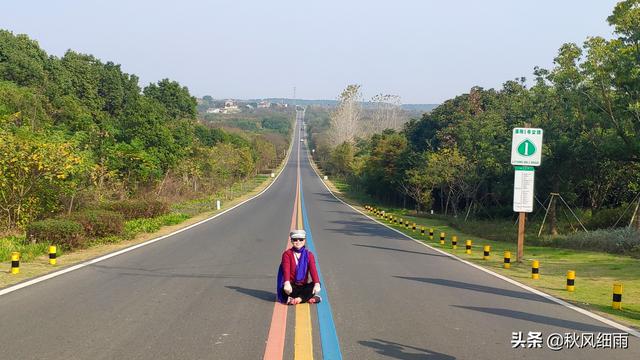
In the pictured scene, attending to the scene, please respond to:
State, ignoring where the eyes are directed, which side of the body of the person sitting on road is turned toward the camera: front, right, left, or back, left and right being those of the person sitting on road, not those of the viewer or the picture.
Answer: front

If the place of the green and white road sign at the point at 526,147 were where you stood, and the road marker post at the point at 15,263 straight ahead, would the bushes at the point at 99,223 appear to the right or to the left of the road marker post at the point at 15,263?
right

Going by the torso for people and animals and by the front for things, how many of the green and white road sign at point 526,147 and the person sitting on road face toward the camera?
2

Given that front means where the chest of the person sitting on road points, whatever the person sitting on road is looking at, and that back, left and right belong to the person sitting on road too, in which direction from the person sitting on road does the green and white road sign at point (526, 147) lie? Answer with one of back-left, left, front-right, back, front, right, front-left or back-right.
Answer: back-left

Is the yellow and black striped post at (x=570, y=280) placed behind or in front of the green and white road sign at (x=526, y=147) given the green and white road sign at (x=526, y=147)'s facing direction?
in front

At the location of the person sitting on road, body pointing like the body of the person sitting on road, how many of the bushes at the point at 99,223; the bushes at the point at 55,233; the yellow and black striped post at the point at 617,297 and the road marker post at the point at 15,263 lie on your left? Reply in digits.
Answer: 1

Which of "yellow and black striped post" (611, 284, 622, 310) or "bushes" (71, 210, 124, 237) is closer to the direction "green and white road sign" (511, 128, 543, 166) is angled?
the yellow and black striped post

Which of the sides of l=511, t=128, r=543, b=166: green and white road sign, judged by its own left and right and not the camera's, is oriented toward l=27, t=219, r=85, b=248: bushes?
right

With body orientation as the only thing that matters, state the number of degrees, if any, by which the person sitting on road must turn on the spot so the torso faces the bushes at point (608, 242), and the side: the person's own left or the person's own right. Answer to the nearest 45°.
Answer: approximately 135° to the person's own left

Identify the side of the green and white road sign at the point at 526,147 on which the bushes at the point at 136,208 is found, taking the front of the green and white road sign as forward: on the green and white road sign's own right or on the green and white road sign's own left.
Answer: on the green and white road sign's own right

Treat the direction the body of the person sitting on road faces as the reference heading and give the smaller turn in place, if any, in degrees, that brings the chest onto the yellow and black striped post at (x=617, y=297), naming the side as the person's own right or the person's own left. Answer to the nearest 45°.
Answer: approximately 90° to the person's own left

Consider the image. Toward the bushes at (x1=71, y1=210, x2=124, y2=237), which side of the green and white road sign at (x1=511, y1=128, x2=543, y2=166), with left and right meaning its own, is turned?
right

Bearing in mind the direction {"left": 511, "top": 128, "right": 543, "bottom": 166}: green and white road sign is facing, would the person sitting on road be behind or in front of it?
in front

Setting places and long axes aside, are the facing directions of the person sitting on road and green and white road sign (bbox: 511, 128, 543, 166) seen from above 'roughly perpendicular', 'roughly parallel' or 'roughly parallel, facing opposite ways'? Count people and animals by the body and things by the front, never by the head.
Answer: roughly parallel
